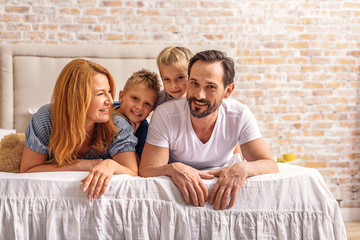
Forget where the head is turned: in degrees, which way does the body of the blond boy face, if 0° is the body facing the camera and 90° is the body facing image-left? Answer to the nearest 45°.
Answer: approximately 0°

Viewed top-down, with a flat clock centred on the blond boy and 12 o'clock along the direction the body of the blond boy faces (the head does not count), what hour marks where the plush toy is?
The plush toy is roughly at 2 o'clock from the blond boy.
